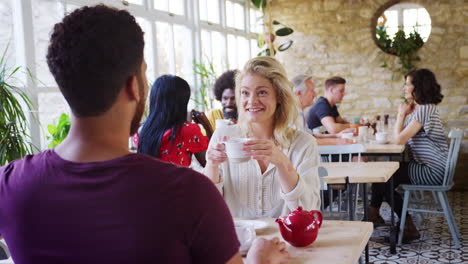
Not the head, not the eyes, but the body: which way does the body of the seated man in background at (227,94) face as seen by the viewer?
toward the camera

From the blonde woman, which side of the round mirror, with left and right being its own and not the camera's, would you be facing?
front

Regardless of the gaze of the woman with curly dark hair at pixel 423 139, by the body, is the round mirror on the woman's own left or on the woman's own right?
on the woman's own right

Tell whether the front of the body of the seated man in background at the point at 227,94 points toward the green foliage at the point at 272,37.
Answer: no

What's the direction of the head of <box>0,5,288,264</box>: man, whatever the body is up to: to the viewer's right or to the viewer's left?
to the viewer's right

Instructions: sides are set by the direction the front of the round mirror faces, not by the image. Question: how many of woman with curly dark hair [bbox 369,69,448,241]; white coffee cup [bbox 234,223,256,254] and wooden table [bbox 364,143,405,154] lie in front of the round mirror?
3

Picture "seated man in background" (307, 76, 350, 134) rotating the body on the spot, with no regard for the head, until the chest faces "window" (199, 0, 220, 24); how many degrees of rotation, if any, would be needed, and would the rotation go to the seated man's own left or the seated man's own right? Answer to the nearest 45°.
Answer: approximately 135° to the seated man's own left

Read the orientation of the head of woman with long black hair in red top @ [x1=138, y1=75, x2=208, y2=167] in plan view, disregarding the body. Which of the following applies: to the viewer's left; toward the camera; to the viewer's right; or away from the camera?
away from the camera

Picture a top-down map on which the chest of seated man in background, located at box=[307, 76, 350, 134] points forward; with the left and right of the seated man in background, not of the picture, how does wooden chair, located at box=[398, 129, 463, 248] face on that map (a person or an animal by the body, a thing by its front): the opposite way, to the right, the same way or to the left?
the opposite way

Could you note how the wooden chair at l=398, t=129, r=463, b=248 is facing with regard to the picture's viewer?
facing to the left of the viewer

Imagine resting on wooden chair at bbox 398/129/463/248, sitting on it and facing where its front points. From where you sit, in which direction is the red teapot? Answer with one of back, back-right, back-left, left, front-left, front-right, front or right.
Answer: left

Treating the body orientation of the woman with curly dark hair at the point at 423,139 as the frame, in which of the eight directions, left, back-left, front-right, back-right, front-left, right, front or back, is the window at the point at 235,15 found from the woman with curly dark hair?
front-right

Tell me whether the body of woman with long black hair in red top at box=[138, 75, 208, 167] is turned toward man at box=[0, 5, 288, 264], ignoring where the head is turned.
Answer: no

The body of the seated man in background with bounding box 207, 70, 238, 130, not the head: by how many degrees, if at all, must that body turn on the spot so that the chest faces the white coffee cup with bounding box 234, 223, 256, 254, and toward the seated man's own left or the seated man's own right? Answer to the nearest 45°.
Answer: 0° — they already face it

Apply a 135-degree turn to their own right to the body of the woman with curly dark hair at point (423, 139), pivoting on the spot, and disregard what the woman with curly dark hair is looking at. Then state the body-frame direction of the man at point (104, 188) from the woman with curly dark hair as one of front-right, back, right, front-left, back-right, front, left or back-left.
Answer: back-right

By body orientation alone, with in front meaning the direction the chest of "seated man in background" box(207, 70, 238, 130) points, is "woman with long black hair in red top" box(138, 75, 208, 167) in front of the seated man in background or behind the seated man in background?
in front

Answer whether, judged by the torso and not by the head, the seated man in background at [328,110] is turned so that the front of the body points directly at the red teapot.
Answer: no

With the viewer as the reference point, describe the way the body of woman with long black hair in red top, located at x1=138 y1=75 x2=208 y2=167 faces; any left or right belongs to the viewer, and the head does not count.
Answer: facing away from the viewer and to the right of the viewer

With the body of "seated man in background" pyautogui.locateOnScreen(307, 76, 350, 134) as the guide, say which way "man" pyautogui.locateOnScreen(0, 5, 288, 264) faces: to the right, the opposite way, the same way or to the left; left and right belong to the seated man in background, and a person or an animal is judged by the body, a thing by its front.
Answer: to the left

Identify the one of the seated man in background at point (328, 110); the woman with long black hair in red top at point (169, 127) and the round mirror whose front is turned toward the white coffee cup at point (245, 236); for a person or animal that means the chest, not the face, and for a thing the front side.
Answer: the round mirror
